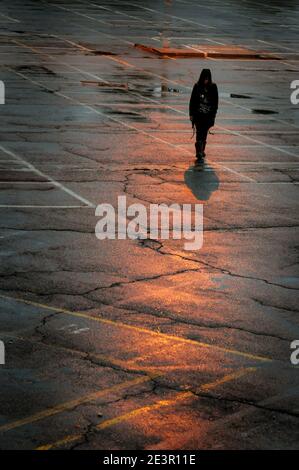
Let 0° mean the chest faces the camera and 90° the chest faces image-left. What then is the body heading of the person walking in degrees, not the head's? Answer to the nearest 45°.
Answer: approximately 0°
